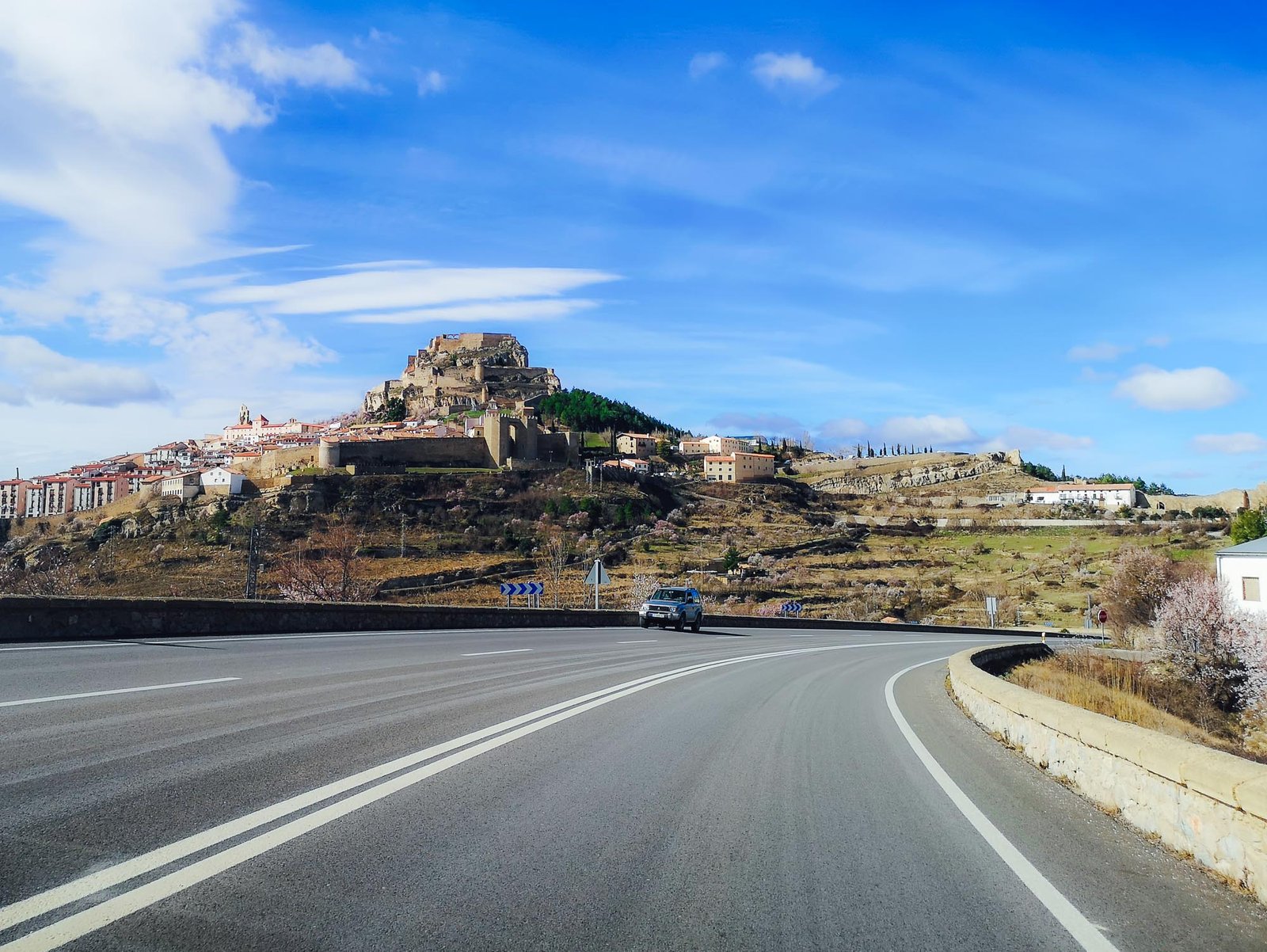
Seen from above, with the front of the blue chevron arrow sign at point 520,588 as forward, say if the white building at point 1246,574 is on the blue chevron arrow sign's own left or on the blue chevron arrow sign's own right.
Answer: on the blue chevron arrow sign's own left

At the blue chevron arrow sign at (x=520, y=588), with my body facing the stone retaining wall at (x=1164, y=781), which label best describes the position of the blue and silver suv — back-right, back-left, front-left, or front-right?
front-left

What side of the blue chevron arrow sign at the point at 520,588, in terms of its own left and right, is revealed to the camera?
front

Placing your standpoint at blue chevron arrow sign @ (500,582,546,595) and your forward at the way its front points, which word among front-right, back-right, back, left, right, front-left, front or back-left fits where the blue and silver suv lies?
front-left

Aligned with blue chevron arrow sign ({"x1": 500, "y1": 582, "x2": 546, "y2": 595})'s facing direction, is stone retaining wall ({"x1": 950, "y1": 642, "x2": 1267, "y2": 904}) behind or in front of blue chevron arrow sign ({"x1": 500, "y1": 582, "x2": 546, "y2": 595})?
in front

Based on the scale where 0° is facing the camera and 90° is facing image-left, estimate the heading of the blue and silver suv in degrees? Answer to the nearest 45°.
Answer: approximately 45°

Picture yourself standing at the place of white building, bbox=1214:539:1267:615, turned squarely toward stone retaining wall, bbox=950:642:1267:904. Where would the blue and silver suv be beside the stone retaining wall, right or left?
right

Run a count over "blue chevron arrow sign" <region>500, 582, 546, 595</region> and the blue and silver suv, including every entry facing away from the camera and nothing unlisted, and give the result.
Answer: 0

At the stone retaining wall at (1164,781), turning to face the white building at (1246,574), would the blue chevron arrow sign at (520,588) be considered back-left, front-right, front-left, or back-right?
front-left

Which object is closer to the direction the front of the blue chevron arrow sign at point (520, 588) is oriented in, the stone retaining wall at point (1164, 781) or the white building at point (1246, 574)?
the stone retaining wall

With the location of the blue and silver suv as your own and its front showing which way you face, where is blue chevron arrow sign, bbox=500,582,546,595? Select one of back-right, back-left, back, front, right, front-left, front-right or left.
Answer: right
